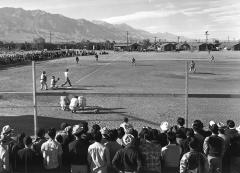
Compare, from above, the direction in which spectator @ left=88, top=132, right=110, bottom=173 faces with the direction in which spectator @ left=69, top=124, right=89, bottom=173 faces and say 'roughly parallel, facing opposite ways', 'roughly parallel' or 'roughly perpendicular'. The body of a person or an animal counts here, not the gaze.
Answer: roughly parallel

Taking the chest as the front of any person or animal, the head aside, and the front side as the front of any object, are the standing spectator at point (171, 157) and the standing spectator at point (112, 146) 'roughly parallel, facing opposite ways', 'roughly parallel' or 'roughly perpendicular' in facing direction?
roughly parallel

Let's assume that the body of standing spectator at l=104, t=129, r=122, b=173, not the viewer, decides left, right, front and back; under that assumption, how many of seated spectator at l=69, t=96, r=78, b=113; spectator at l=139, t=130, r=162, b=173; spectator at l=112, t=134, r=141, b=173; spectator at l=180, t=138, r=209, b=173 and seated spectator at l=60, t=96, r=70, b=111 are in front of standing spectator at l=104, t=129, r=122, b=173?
2

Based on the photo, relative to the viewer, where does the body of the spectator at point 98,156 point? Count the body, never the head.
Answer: away from the camera

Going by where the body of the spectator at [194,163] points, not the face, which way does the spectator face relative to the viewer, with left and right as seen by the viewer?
facing away from the viewer

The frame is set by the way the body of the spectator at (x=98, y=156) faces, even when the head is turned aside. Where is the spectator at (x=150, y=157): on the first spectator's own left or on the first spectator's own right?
on the first spectator's own right

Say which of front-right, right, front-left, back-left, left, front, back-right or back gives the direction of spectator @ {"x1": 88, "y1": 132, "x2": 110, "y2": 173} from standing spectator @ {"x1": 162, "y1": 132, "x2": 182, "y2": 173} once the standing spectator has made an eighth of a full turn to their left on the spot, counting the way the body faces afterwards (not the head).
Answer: front-left

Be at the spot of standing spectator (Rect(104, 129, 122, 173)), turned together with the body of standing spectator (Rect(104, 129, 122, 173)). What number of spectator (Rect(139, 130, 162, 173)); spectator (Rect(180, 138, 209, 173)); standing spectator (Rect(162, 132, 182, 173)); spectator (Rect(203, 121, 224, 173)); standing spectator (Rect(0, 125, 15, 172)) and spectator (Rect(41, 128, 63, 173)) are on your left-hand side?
2

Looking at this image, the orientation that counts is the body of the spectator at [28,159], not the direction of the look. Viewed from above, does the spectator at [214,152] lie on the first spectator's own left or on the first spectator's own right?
on the first spectator's own right

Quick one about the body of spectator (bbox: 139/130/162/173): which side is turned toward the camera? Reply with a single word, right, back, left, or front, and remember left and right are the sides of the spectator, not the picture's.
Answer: back

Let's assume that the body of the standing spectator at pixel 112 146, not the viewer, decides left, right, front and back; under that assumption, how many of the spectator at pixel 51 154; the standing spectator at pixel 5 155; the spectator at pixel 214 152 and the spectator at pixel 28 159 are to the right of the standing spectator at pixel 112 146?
1

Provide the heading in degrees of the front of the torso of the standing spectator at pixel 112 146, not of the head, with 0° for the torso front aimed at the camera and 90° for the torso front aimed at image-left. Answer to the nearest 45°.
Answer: approximately 180°

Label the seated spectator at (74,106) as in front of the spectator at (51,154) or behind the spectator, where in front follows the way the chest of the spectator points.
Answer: in front

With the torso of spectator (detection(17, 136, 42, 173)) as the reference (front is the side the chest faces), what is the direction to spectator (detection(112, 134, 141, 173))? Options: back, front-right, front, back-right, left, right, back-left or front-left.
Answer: back-right

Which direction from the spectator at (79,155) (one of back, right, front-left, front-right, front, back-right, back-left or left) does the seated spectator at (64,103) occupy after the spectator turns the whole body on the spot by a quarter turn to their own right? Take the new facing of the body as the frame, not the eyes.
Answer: left

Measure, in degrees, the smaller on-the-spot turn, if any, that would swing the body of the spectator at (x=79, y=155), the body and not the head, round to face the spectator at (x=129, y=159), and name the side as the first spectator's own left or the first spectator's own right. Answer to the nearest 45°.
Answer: approximately 135° to the first spectator's own right
